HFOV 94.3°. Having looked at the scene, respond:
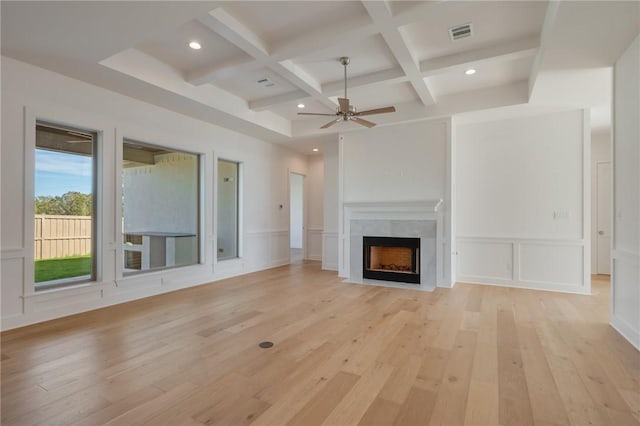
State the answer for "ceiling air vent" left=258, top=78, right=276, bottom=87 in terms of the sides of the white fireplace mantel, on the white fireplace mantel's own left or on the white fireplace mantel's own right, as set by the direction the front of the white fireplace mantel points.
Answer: on the white fireplace mantel's own right

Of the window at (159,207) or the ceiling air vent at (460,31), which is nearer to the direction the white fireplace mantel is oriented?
the ceiling air vent

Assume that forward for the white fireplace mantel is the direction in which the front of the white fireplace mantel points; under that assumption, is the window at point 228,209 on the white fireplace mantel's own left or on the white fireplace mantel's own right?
on the white fireplace mantel's own right

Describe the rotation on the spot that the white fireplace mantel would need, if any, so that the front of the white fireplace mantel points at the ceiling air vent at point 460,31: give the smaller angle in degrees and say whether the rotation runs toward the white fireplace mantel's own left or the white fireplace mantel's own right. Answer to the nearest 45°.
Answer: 0° — it already faces it

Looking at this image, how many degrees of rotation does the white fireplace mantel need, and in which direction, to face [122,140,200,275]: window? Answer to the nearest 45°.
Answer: approximately 90° to its right

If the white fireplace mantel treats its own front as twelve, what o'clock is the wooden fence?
The wooden fence is roughly at 2 o'clock from the white fireplace mantel.

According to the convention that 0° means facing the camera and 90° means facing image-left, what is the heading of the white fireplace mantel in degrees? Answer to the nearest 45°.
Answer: approximately 0°
